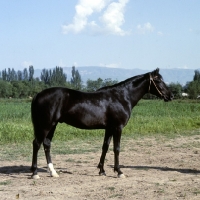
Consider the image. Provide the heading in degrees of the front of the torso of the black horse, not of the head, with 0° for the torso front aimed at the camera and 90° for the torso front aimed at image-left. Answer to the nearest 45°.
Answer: approximately 270°
